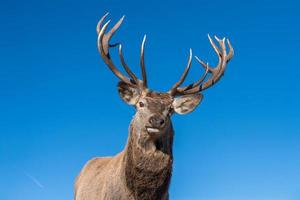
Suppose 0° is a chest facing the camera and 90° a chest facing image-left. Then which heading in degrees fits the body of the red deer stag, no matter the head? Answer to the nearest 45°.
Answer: approximately 315°
